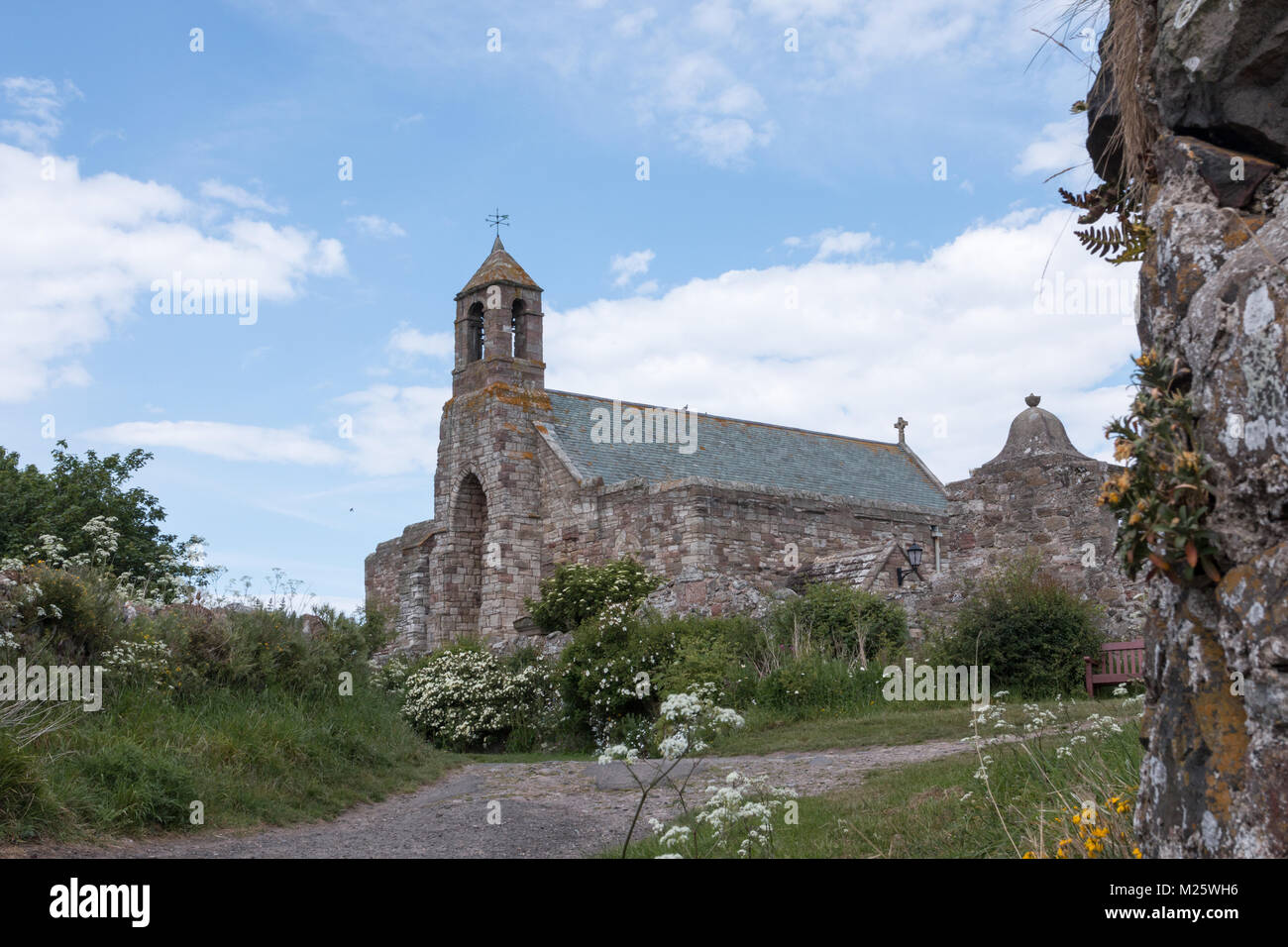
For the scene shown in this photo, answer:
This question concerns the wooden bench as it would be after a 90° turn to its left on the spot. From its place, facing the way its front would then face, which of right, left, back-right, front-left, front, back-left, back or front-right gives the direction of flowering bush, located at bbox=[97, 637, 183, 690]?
right

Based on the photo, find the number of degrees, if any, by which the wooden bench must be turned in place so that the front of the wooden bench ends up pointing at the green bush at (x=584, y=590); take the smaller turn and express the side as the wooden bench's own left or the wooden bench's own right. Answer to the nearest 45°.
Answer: approximately 90° to the wooden bench's own right

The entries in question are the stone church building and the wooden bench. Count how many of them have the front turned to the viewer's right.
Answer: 0

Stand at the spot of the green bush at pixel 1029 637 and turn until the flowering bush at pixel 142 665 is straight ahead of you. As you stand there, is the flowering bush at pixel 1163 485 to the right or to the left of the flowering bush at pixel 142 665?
left

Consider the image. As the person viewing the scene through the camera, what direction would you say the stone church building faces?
facing the viewer and to the left of the viewer

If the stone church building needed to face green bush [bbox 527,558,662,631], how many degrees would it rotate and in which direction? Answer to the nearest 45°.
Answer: approximately 45° to its left

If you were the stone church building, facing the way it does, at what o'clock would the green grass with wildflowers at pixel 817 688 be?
The green grass with wildflowers is roughly at 10 o'clock from the stone church building.

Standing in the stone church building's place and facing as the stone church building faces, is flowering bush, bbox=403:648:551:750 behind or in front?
in front

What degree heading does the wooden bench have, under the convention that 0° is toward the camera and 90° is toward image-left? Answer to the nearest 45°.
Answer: approximately 45°
